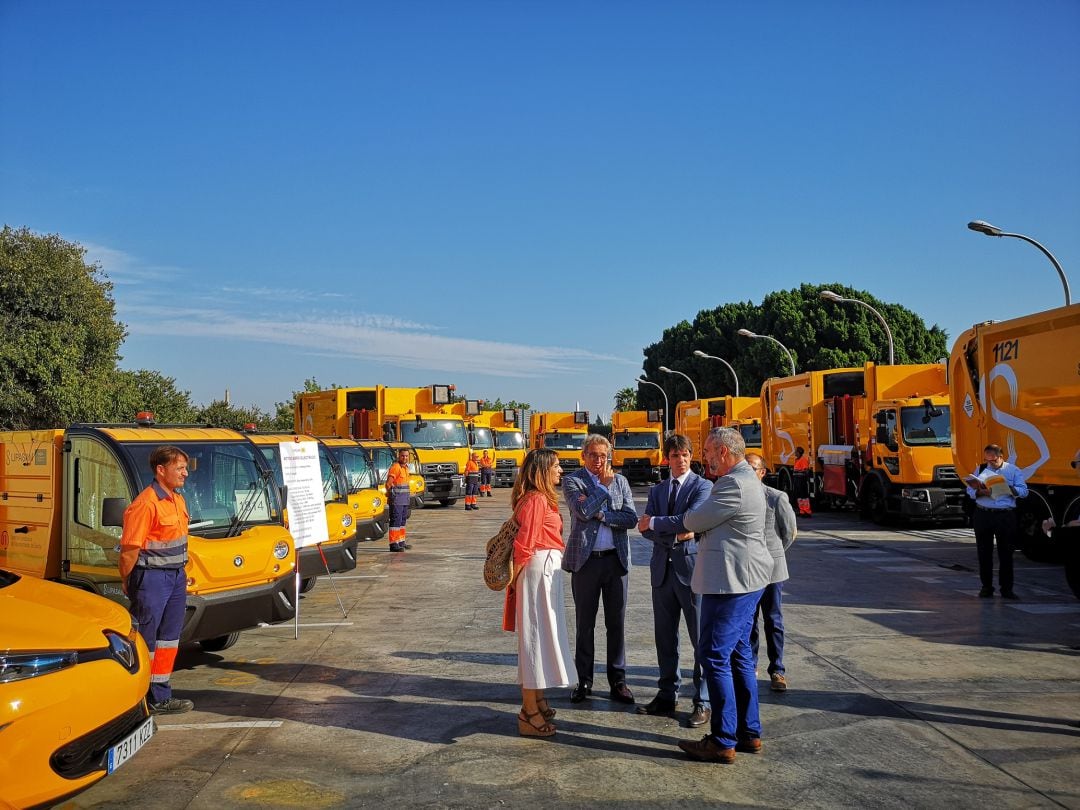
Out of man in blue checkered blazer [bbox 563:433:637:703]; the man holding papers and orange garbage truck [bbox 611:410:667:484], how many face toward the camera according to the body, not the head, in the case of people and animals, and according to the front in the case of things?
3

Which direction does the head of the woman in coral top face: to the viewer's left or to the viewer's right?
to the viewer's right

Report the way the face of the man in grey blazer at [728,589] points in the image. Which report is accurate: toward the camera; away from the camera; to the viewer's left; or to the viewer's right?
to the viewer's left

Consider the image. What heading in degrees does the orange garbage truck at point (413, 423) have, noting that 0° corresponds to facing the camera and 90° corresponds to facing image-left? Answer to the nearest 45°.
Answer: approximately 315°

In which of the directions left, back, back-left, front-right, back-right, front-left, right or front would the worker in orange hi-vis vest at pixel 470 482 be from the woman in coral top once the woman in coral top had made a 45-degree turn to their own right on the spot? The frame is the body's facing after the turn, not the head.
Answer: back-left

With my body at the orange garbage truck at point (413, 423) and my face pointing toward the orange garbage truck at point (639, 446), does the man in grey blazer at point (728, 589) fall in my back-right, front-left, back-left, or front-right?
back-right

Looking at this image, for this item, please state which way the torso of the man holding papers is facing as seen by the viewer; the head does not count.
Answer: toward the camera

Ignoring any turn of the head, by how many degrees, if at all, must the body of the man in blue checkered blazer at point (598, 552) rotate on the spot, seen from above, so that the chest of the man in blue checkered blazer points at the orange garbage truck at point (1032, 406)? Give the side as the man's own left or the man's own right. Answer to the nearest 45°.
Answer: approximately 135° to the man's own left

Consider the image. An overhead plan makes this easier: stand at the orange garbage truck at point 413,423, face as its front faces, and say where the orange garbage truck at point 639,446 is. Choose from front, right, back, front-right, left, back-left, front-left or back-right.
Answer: left

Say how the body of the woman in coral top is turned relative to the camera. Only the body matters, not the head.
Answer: to the viewer's right

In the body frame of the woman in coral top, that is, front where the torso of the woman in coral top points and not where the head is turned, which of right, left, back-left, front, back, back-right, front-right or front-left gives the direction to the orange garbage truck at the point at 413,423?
left

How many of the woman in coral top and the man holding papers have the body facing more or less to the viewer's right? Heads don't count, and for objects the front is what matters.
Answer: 1
